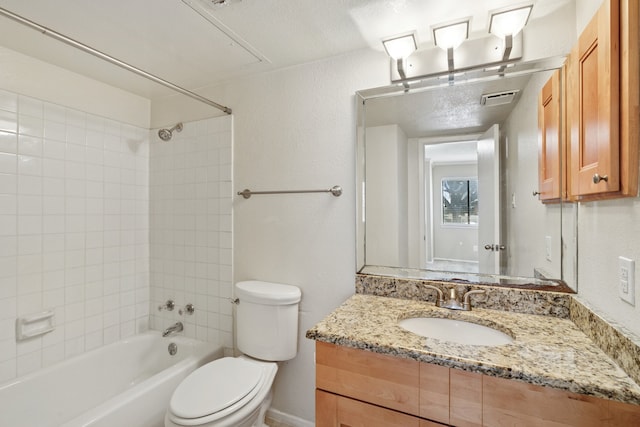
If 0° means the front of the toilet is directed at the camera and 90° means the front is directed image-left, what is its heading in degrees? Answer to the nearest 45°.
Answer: approximately 45°

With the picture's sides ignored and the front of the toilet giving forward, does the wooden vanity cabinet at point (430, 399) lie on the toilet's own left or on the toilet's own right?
on the toilet's own left

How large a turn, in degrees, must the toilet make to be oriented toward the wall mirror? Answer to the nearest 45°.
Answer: approximately 135° to its left

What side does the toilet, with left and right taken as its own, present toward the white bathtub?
right

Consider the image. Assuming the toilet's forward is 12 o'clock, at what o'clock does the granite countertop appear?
The granite countertop is roughly at 9 o'clock from the toilet.

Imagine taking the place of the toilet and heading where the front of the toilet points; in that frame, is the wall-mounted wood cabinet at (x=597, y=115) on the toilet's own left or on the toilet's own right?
on the toilet's own left
